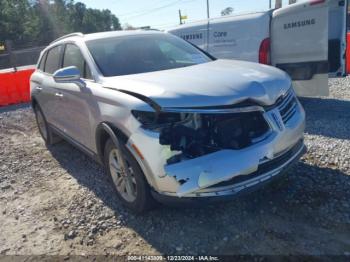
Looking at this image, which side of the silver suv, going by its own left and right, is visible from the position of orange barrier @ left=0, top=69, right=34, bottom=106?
back

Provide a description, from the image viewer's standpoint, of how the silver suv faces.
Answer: facing the viewer and to the right of the viewer
